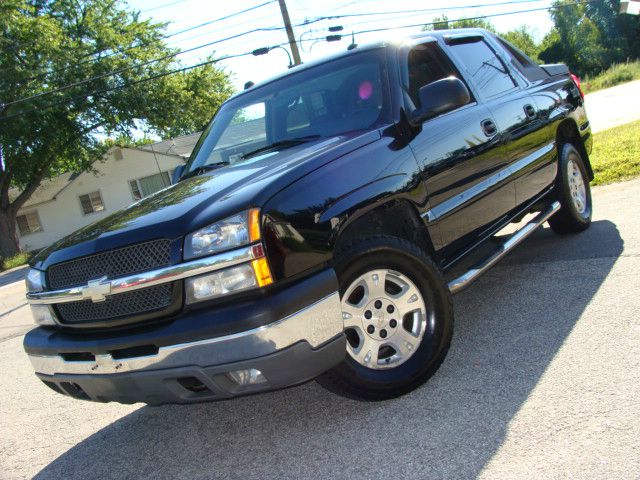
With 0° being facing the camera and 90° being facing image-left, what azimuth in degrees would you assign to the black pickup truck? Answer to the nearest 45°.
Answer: approximately 45°

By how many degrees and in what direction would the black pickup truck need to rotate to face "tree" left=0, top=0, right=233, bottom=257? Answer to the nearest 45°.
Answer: approximately 135° to its right

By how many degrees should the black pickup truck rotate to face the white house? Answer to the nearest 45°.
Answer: approximately 135° to its right

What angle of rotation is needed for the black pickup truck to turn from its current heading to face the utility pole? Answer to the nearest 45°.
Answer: approximately 135° to its right
